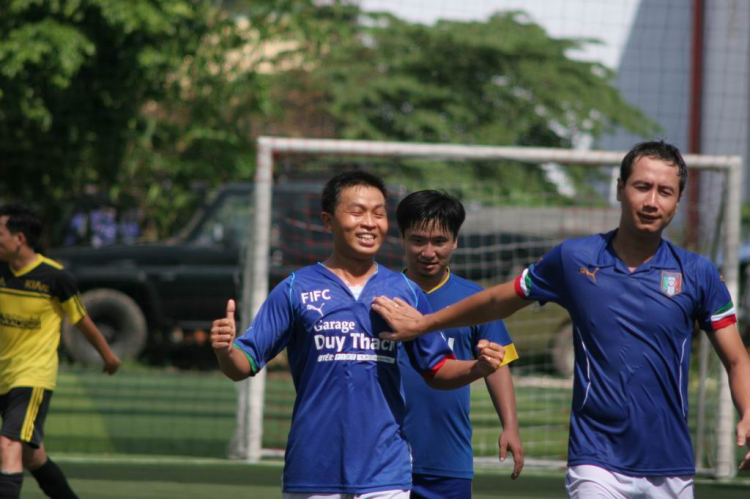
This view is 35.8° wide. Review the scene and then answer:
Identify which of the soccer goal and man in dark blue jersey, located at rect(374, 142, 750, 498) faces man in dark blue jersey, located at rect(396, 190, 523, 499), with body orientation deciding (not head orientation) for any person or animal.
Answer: the soccer goal

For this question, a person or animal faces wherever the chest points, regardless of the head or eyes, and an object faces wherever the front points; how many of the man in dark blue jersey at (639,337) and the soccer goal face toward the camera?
2

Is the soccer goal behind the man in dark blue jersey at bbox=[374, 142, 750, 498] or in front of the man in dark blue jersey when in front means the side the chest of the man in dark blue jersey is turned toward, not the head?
behind

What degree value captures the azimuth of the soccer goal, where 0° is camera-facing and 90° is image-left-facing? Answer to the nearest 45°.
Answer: approximately 0°

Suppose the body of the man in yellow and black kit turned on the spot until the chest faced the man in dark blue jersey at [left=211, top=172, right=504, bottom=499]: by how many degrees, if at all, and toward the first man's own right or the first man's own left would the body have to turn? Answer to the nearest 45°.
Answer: approximately 45° to the first man's own left

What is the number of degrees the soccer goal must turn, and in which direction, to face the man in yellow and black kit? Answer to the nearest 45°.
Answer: approximately 45° to its right

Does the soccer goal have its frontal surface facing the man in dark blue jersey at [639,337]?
yes
